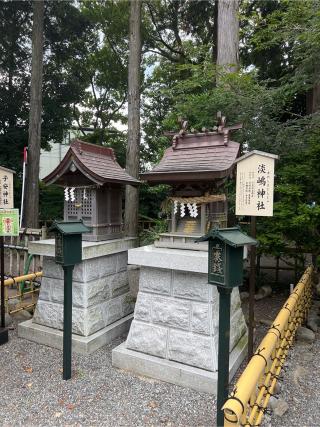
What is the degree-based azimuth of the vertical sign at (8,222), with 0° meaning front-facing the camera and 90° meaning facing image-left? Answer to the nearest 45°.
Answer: approximately 0°

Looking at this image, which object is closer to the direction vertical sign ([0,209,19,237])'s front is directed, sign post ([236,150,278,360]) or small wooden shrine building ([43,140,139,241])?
the sign post

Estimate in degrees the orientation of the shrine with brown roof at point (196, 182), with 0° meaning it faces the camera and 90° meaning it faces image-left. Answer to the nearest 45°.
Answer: approximately 45°

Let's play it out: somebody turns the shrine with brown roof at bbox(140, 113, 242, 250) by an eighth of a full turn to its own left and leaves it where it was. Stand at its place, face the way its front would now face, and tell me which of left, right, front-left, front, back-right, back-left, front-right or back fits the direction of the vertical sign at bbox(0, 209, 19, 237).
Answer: right

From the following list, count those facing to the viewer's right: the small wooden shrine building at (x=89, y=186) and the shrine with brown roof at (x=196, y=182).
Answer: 0

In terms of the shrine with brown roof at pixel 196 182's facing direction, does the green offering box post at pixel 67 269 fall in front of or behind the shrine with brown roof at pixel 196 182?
in front

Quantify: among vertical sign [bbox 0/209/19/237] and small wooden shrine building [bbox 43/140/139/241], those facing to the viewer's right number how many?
0

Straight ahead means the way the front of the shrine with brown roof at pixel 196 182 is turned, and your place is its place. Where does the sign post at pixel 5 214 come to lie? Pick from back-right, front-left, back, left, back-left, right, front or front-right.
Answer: front-right

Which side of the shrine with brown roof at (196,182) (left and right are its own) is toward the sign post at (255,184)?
left

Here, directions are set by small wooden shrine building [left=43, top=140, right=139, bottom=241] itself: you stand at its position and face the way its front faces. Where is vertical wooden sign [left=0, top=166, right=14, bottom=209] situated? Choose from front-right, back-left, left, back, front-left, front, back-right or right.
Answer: front-right

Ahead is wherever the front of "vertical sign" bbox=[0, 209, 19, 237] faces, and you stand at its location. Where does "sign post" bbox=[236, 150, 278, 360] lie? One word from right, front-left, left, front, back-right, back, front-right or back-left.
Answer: front-left

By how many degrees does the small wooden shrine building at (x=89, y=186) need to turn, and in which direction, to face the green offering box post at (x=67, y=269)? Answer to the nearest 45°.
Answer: approximately 45° to its left

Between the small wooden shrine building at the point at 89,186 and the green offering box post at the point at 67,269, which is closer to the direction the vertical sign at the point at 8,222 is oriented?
the green offering box post

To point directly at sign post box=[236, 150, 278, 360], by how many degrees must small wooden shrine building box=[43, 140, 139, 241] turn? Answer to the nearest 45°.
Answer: approximately 90° to its left

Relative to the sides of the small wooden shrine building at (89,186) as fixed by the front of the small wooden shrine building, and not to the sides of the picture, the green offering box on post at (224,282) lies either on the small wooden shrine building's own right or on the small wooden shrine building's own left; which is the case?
on the small wooden shrine building's own left
